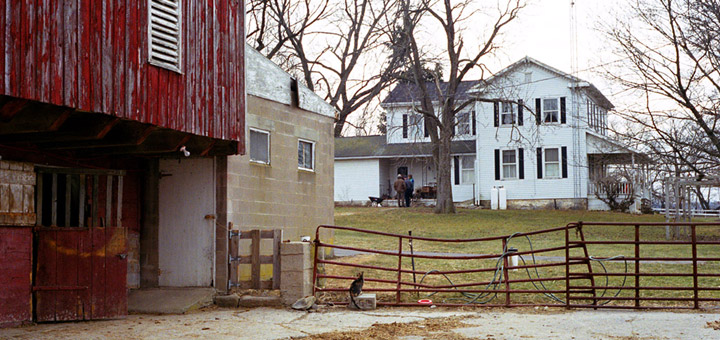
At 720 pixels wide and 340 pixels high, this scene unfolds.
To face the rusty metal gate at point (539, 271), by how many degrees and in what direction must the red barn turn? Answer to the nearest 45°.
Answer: approximately 45° to its left

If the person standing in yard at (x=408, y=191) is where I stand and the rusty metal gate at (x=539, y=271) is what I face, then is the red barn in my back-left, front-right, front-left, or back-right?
front-right

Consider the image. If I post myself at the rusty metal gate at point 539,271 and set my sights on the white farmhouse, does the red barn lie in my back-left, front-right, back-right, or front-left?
back-left

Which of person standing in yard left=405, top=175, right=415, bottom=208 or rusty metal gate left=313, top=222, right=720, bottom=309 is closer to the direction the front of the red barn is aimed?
the rusty metal gate

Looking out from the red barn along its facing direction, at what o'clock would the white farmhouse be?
The white farmhouse is roughly at 9 o'clock from the red barn.

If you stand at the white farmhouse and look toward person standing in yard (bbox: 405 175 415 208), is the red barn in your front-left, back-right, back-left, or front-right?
front-left

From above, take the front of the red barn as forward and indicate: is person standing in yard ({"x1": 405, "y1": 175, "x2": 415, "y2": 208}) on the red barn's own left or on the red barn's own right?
on the red barn's own left

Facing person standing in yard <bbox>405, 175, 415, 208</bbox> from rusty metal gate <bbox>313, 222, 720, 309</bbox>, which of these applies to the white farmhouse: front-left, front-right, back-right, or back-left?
front-right

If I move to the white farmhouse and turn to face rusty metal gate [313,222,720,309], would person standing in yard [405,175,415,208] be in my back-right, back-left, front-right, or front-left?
front-right

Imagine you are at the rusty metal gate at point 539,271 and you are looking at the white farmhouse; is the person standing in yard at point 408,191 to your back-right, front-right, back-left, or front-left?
front-left

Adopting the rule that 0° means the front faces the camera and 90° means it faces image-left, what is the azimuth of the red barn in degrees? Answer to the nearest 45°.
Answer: approximately 315°
